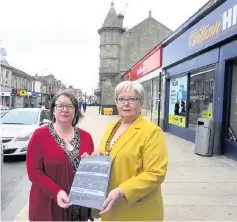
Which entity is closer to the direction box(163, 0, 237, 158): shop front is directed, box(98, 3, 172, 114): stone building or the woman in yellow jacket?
the woman in yellow jacket

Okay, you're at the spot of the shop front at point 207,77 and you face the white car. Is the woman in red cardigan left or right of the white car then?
left

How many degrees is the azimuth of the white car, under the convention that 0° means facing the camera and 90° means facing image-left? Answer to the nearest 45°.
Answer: approximately 45°

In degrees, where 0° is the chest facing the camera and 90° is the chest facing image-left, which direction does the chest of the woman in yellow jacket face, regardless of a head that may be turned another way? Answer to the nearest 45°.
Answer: approximately 45°

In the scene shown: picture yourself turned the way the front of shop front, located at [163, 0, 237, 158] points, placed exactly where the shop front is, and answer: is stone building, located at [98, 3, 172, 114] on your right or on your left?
on your right

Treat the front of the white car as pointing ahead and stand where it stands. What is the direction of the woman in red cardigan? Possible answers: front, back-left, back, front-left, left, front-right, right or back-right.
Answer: front-left

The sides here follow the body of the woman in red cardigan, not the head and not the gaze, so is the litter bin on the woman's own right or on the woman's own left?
on the woman's own left

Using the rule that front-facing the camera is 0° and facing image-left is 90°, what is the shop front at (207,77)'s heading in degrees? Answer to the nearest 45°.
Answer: approximately 45°
